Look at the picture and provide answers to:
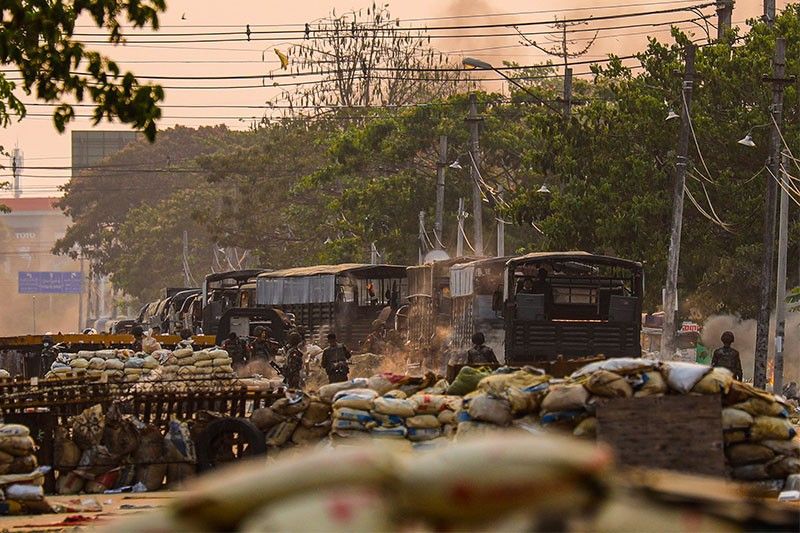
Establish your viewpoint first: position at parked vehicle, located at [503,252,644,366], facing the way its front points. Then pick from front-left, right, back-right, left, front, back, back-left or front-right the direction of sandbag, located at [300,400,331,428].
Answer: back

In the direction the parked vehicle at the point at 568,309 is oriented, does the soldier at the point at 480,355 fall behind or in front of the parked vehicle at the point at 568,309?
behind

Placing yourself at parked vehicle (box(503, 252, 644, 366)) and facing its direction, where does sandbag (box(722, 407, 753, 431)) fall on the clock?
The sandbag is roughly at 6 o'clock from the parked vehicle.

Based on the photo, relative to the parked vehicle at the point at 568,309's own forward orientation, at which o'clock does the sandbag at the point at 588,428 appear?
The sandbag is roughly at 6 o'clock from the parked vehicle.

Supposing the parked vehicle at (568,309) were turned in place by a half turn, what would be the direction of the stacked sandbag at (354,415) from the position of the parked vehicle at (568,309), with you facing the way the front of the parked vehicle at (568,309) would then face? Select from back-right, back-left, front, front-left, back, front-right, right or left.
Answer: front

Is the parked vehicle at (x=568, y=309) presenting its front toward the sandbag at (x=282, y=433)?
no

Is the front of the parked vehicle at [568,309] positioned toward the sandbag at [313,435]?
no

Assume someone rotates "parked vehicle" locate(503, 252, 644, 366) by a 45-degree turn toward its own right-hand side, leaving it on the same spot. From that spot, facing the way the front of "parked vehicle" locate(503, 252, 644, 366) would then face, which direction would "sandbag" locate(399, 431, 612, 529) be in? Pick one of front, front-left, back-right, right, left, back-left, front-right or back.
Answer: back-right

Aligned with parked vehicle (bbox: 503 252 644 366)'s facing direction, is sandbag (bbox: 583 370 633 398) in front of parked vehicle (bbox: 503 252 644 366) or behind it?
behind

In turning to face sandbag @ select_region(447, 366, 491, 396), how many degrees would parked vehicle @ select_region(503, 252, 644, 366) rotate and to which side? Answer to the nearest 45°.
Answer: approximately 180°

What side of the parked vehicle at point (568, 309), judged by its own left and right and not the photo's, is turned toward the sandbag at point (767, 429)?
back

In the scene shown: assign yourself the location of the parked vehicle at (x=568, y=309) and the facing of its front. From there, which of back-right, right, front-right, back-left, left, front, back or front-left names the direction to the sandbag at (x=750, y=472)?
back

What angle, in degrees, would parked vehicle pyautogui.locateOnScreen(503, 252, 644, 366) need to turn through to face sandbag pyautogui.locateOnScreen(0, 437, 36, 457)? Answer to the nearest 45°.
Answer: approximately 180°

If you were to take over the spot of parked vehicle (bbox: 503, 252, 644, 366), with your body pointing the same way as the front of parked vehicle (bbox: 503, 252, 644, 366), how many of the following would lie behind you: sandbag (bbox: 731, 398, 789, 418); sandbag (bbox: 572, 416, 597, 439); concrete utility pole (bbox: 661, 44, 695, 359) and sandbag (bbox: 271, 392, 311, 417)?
3

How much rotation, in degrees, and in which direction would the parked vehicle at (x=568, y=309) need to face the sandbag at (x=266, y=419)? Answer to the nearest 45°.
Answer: approximately 180°

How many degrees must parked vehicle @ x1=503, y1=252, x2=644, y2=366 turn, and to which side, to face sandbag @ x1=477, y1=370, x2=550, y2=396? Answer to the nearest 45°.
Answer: approximately 180°

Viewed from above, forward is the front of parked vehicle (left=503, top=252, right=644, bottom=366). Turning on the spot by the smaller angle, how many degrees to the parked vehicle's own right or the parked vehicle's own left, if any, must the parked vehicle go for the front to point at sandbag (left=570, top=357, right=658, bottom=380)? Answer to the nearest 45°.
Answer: approximately 180°

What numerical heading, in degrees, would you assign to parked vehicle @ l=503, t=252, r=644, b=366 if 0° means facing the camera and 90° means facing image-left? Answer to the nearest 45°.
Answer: approximately 180°
